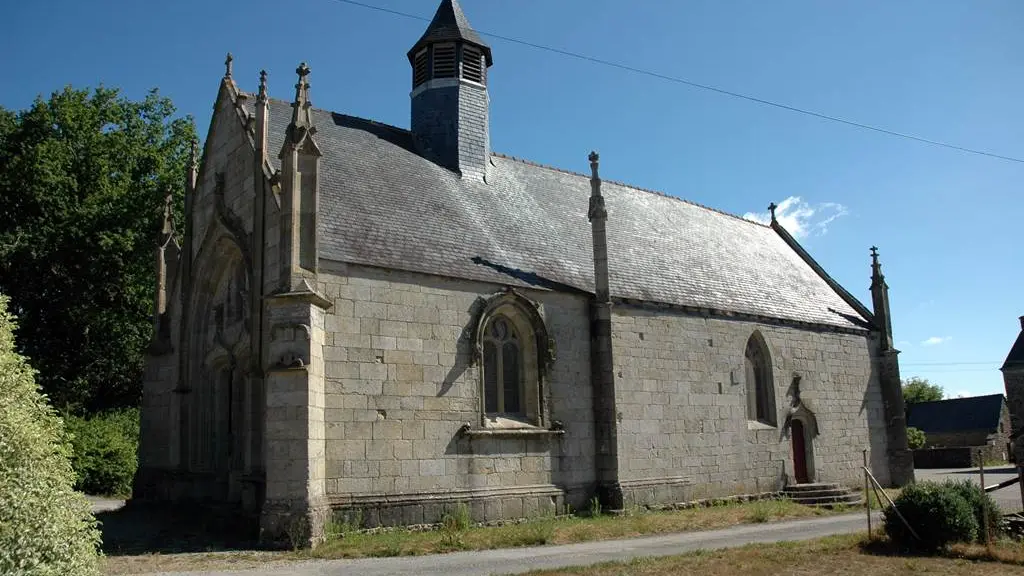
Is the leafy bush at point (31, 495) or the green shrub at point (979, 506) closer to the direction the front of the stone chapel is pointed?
the leafy bush

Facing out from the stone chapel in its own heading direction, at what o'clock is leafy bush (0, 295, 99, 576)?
The leafy bush is roughly at 11 o'clock from the stone chapel.

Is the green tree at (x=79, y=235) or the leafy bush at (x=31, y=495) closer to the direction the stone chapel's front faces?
the leafy bush

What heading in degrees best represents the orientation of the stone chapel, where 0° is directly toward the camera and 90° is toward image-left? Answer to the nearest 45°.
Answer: approximately 45°

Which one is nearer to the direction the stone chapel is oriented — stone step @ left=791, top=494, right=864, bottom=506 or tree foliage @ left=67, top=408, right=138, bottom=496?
the tree foliage

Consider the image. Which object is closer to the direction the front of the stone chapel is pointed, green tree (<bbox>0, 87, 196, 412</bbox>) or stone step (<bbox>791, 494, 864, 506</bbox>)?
the green tree
